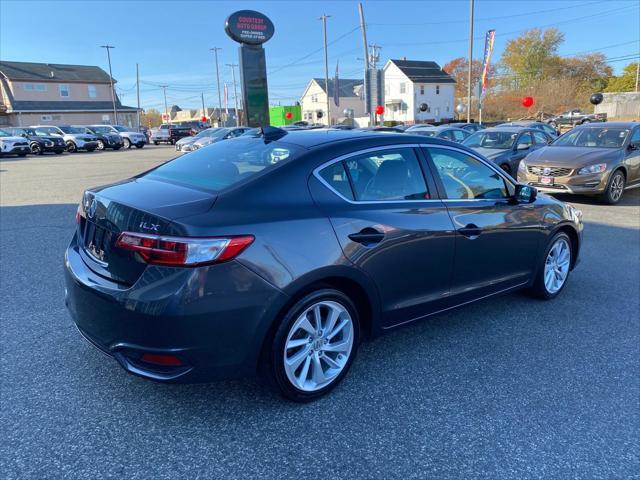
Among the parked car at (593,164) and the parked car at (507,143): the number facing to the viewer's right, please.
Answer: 0

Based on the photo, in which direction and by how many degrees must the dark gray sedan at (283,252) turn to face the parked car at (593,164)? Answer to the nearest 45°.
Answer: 0° — it already faces it

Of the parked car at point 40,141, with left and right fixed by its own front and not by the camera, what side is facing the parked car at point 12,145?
right

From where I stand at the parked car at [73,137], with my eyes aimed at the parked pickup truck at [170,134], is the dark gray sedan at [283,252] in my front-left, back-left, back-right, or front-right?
back-right

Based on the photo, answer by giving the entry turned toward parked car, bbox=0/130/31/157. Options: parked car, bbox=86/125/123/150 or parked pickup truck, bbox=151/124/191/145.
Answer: parked pickup truck, bbox=151/124/191/145

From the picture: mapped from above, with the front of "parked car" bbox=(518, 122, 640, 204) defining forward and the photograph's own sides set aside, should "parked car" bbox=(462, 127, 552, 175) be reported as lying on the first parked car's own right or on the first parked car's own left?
on the first parked car's own right

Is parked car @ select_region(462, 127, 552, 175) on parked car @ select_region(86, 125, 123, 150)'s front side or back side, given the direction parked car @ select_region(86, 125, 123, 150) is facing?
on the front side

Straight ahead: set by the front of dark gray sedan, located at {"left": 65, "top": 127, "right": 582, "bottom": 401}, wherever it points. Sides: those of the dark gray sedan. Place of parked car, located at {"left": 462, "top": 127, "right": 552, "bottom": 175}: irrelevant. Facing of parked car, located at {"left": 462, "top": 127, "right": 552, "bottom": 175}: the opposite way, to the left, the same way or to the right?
the opposite way

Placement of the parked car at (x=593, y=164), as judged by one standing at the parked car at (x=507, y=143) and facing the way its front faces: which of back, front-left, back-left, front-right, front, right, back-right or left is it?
left

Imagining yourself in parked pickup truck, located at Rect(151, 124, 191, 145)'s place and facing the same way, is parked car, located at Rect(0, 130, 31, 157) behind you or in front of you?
in front
